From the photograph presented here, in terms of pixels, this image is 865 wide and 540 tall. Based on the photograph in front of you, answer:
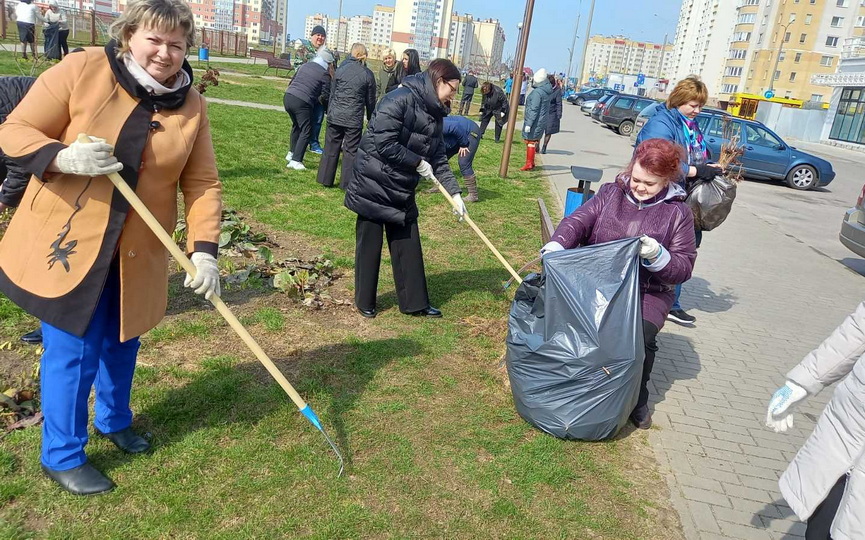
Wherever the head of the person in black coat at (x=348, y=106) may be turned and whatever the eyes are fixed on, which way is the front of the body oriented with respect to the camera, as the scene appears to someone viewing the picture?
away from the camera

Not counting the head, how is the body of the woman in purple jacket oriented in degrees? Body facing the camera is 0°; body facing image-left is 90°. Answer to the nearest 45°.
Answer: approximately 45°

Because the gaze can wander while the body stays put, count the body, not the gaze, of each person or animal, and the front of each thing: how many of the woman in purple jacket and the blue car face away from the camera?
0

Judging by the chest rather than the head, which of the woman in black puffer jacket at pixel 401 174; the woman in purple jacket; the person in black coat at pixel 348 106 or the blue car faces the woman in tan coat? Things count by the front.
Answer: the woman in purple jacket

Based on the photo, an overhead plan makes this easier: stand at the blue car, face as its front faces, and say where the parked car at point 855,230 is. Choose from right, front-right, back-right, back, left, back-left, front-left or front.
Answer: right

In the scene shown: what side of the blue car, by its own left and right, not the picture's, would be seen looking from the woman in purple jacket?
right

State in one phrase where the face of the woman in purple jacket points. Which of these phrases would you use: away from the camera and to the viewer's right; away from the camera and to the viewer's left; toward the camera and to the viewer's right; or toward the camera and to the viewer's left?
toward the camera and to the viewer's left

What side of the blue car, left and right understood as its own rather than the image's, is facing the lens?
right

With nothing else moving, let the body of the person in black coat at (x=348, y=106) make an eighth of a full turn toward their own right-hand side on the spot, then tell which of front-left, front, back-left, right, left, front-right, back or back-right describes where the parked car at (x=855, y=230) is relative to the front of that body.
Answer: front-right

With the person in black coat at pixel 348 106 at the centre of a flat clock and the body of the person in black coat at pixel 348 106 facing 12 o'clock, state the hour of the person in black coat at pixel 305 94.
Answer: the person in black coat at pixel 305 94 is roughly at 11 o'clock from the person in black coat at pixel 348 106.

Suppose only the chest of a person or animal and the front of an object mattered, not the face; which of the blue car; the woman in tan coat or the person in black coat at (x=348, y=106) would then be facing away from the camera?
the person in black coat

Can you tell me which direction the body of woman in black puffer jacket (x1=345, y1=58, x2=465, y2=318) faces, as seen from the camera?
to the viewer's right
